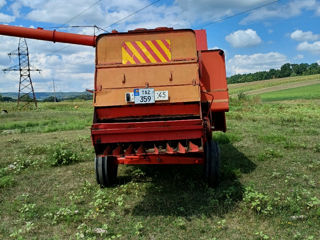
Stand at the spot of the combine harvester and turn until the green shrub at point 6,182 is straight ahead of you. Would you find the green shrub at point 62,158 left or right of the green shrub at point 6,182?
right

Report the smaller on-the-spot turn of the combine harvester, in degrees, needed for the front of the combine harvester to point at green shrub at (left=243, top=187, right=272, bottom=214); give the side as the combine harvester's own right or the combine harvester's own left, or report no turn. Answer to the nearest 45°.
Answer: approximately 135° to the combine harvester's own right

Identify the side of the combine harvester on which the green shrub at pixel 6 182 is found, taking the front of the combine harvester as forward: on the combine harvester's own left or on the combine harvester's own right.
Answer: on the combine harvester's own left

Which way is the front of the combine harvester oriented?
away from the camera
